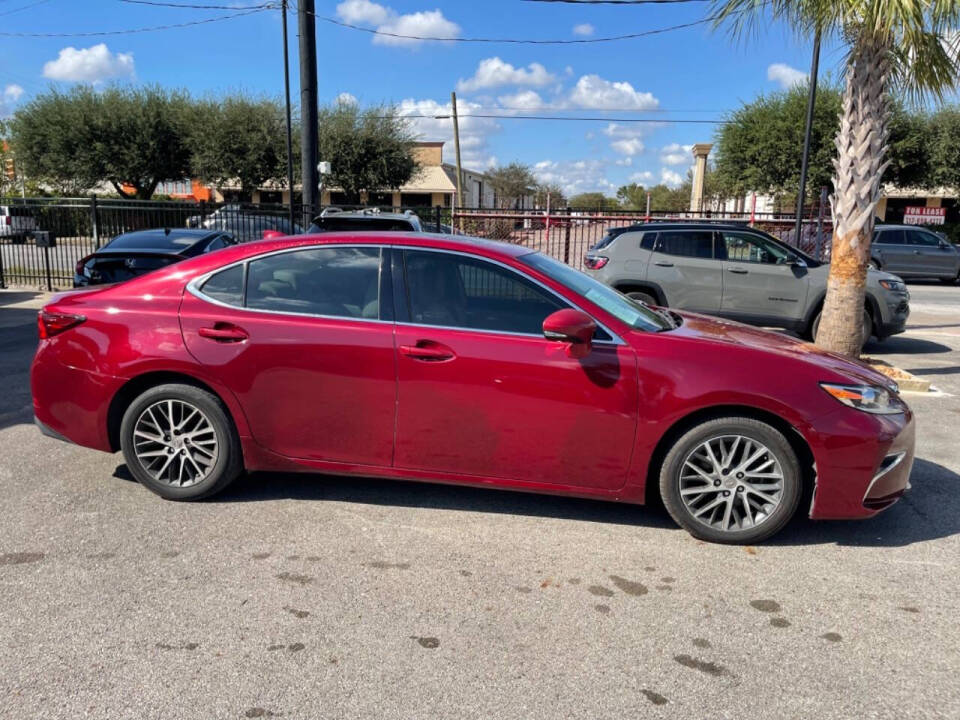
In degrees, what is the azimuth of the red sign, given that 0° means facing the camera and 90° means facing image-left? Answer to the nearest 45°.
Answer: approximately 0°

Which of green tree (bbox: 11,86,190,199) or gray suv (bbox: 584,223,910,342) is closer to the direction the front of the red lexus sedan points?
the gray suv

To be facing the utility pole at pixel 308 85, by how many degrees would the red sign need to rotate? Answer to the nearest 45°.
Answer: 0° — it already faces it

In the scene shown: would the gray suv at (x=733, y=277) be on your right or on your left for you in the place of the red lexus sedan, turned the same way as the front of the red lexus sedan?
on your left

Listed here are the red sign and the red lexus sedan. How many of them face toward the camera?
1

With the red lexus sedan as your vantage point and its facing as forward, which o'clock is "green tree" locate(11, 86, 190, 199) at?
The green tree is roughly at 8 o'clock from the red lexus sedan.

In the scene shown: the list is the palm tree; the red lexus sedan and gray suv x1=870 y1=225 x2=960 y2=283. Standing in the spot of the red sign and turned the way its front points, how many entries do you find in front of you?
3

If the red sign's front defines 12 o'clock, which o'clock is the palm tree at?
The palm tree is roughly at 12 o'clock from the red sign.

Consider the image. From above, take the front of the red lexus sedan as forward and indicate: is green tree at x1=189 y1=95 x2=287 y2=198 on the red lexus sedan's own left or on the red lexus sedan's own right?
on the red lexus sedan's own left

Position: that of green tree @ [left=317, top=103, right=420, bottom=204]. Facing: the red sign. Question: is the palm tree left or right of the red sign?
right

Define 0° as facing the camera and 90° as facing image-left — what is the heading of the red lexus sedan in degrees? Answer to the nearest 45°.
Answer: approximately 270°

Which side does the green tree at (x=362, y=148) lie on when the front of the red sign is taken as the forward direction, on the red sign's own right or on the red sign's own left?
on the red sign's own right
